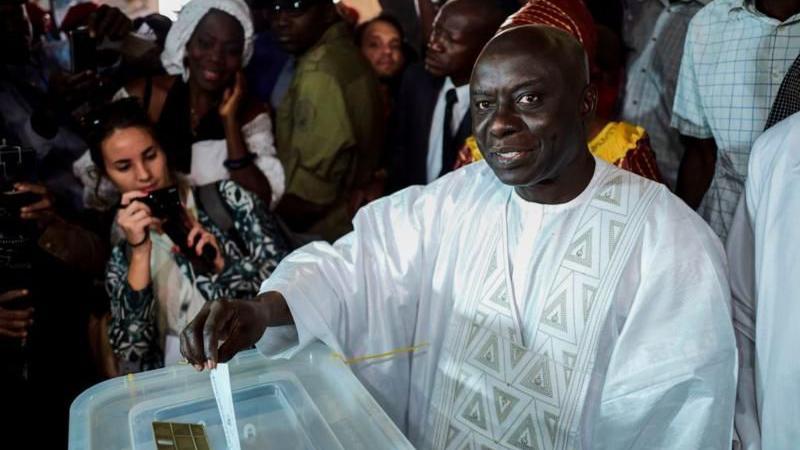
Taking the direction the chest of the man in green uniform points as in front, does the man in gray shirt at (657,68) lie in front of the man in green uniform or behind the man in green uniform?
behind

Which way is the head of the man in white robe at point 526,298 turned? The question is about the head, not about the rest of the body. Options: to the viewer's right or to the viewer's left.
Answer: to the viewer's left

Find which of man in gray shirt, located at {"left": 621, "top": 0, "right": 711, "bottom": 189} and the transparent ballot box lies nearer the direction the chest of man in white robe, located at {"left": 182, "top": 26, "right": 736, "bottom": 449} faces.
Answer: the transparent ballot box

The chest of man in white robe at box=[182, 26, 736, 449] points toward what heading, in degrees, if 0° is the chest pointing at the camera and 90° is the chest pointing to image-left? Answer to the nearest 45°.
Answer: approximately 45°

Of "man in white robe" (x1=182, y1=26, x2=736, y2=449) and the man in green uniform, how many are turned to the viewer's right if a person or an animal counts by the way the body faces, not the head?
0

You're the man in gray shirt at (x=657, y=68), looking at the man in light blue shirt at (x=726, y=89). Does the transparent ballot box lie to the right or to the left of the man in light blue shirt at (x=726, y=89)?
right
